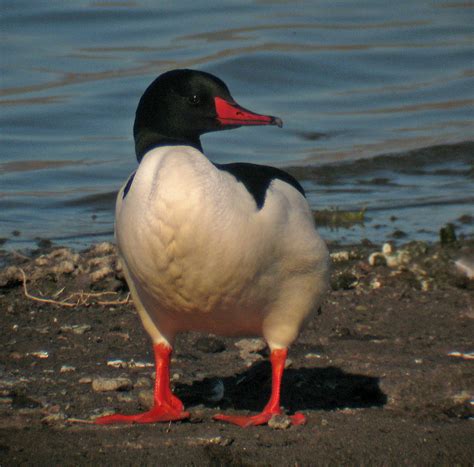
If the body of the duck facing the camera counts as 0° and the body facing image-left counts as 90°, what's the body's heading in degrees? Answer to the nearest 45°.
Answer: approximately 45°

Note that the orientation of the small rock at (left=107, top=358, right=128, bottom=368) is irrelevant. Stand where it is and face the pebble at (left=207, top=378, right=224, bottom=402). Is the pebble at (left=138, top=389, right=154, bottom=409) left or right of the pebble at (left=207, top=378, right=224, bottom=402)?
right

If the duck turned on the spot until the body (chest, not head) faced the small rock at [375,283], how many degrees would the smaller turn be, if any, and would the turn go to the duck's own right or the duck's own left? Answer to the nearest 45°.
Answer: approximately 180°

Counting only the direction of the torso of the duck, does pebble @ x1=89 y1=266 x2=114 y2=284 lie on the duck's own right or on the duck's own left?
on the duck's own right
